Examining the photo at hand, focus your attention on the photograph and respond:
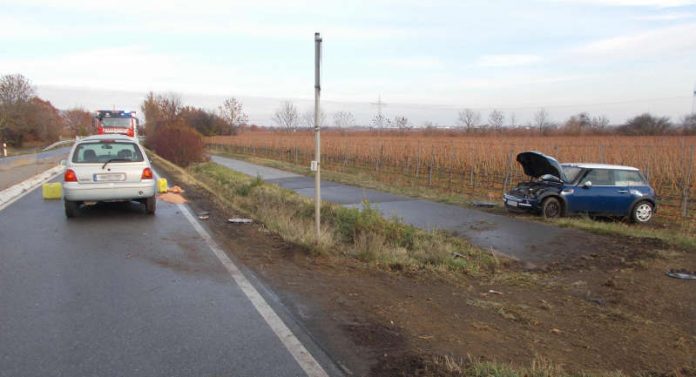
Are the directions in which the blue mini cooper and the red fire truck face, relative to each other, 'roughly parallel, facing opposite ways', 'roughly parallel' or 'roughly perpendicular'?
roughly perpendicular

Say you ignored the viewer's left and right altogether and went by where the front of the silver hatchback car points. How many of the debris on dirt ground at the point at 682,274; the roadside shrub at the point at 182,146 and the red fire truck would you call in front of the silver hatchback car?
2

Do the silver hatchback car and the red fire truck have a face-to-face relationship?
yes

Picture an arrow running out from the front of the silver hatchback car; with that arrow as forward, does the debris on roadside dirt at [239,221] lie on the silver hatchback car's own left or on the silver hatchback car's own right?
on the silver hatchback car's own right

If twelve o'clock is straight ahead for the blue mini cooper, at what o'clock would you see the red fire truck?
The red fire truck is roughly at 2 o'clock from the blue mini cooper.

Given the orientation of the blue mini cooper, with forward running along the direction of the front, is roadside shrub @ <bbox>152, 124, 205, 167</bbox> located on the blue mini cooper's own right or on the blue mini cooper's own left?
on the blue mini cooper's own right

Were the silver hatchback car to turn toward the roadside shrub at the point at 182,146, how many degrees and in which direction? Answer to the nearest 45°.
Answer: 0° — it already faces it

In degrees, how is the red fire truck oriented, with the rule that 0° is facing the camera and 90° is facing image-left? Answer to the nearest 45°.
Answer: approximately 0°

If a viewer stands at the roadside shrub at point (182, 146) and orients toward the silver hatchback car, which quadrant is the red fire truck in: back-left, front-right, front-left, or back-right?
back-right

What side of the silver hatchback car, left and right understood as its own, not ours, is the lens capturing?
back

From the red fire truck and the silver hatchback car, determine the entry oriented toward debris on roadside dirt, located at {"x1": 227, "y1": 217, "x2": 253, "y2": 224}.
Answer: the red fire truck
